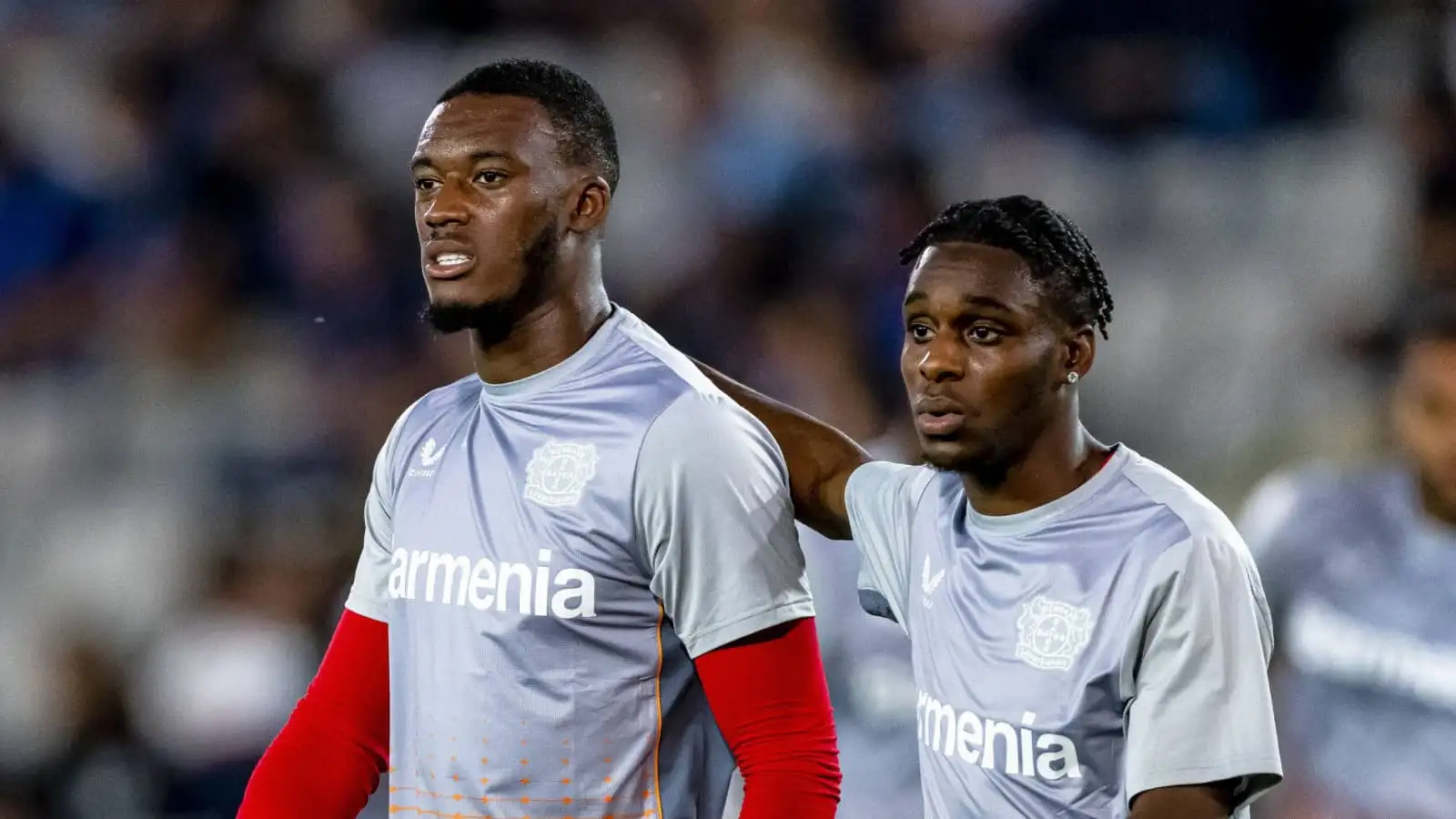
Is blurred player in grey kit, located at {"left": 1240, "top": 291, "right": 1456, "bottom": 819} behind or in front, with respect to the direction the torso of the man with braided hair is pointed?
behind

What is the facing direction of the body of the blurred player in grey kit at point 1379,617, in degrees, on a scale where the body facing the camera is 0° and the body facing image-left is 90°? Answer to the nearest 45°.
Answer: approximately 0°

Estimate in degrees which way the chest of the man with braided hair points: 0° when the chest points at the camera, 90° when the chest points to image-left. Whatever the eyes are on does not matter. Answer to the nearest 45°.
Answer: approximately 45°
